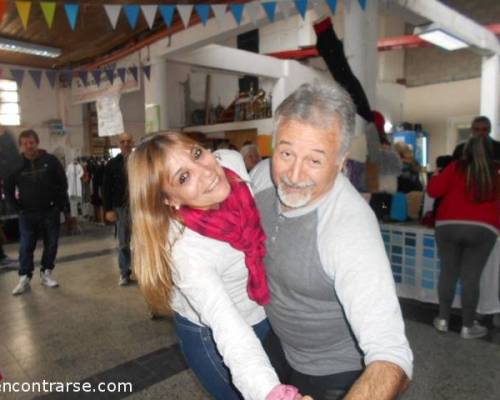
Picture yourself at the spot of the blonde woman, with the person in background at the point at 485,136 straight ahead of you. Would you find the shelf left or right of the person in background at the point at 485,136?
left

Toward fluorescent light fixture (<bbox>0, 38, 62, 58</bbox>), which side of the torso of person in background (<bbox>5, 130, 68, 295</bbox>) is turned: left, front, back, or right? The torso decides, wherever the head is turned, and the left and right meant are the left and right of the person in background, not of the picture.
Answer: back

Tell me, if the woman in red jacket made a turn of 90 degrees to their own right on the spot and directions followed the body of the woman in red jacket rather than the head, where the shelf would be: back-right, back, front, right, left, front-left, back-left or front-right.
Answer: back-left

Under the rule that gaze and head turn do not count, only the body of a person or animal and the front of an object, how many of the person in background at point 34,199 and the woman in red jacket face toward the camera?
1

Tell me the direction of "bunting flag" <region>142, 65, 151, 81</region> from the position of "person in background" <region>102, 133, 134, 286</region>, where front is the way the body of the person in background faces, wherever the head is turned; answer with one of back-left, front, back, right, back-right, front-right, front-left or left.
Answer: back

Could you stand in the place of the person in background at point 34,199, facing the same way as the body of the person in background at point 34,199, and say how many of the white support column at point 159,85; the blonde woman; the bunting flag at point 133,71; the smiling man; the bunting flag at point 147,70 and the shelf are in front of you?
2

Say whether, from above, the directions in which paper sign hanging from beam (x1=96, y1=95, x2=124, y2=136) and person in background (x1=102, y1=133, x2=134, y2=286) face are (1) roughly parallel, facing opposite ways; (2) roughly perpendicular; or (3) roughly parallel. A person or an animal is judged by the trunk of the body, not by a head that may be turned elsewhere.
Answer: roughly parallel

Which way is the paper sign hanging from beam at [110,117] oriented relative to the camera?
toward the camera

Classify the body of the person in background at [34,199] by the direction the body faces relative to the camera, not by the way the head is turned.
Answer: toward the camera

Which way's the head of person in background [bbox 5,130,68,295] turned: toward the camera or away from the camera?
toward the camera
